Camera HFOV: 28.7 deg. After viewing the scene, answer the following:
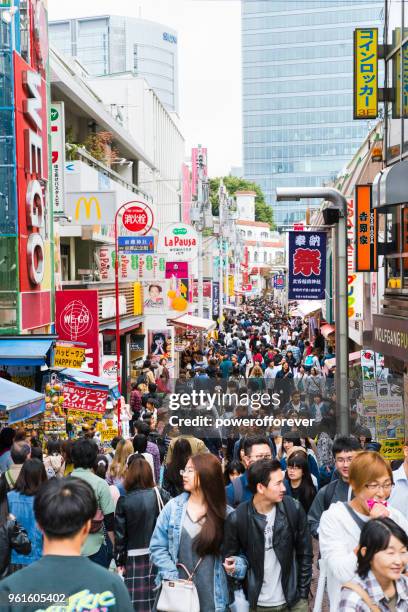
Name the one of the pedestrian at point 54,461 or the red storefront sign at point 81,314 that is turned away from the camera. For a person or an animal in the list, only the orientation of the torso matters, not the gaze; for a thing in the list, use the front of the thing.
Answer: the pedestrian

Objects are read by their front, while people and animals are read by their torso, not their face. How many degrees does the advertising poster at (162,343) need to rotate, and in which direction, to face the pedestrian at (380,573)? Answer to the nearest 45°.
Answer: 0° — it already faces them

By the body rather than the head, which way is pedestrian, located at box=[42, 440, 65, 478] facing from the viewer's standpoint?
away from the camera

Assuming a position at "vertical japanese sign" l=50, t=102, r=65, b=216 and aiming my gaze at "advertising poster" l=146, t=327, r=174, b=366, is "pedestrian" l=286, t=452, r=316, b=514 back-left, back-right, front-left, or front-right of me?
back-right

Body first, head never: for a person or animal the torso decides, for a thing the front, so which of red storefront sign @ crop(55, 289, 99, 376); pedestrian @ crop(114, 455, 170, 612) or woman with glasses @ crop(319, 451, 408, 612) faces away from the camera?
the pedestrian

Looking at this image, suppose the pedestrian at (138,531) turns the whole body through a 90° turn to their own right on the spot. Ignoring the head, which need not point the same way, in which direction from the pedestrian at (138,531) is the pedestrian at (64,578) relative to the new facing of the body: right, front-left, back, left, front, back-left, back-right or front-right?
right

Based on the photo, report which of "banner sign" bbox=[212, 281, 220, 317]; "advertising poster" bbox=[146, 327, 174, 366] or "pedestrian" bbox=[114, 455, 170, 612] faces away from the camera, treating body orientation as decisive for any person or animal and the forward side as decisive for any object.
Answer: the pedestrian

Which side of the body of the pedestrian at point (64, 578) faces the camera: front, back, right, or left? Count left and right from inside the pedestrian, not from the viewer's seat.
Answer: back
